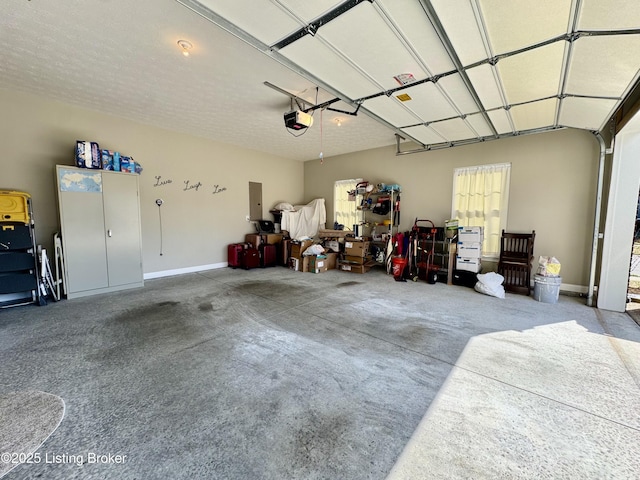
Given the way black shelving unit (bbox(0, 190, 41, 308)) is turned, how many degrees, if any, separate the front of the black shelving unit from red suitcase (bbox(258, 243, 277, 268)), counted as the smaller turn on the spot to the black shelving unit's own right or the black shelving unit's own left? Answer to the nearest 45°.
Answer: approximately 90° to the black shelving unit's own left

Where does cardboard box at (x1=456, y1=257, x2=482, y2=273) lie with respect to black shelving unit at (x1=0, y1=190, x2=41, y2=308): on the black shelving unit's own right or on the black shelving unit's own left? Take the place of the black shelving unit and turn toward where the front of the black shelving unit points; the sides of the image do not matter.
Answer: on the black shelving unit's own left

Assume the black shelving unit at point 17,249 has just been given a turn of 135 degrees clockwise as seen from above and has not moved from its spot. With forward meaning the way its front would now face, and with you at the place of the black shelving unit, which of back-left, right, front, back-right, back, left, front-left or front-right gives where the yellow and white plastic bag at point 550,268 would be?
back

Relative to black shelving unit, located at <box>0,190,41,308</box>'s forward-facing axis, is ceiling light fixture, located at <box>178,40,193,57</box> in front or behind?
in front

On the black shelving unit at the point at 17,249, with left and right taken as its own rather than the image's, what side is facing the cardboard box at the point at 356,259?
left

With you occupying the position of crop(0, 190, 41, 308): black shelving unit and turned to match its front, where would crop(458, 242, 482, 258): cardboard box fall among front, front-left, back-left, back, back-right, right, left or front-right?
front-left

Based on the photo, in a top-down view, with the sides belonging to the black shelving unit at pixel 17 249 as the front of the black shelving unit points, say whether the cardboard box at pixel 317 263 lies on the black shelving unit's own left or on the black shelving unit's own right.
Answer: on the black shelving unit's own left

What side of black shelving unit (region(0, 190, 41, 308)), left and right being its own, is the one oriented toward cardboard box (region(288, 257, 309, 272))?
left

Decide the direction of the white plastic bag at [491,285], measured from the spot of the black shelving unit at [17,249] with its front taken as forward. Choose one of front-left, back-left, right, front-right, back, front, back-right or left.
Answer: front-left

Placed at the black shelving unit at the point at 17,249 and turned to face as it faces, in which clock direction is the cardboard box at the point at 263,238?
The cardboard box is roughly at 9 o'clock from the black shelving unit.

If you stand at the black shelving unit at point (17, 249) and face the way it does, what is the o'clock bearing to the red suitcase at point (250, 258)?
The red suitcase is roughly at 9 o'clock from the black shelving unit.

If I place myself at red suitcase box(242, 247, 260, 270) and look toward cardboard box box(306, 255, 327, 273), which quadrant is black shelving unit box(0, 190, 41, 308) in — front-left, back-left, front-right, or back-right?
back-right
